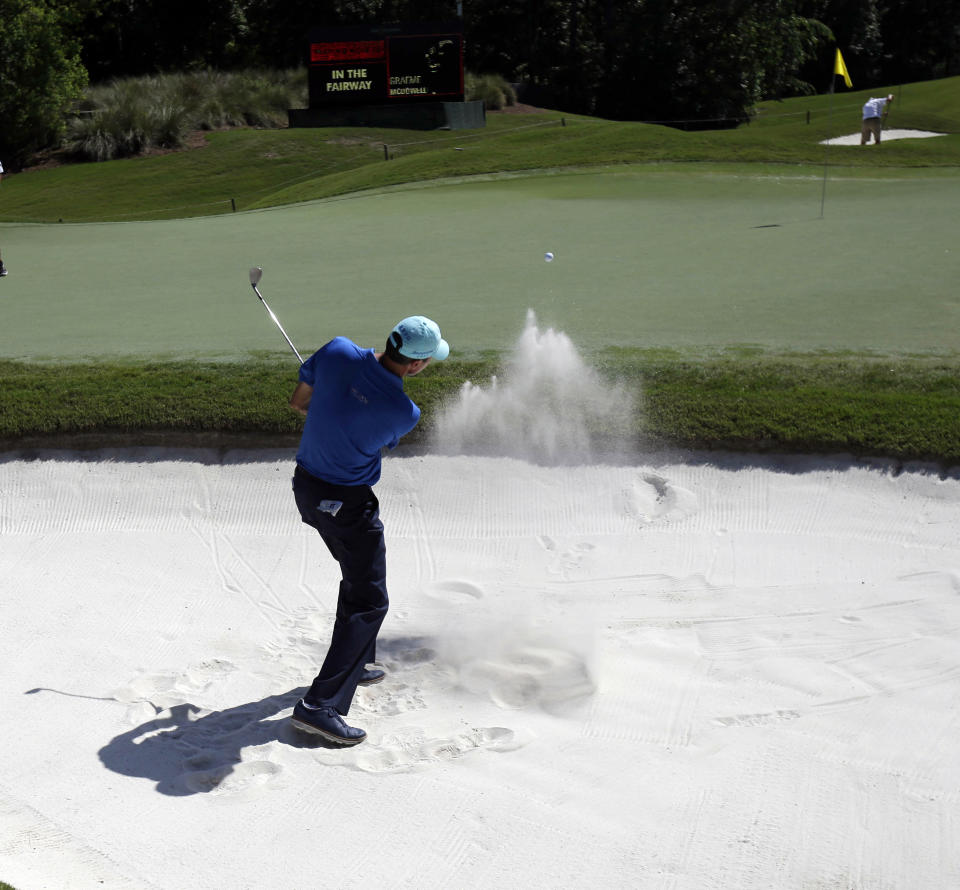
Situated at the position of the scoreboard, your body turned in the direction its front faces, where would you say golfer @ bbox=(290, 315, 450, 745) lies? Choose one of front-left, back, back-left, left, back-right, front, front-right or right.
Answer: front

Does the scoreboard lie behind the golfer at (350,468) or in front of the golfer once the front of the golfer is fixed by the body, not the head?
in front

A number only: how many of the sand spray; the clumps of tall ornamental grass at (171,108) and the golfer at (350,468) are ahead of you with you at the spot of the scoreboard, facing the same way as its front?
2

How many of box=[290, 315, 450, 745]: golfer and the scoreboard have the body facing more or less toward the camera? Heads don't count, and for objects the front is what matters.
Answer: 1

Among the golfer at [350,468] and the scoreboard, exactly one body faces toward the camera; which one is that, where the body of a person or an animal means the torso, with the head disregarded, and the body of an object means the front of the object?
the scoreboard

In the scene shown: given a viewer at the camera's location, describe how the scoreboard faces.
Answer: facing the viewer

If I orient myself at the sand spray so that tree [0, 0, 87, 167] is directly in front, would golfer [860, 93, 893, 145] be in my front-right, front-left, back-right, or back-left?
front-right

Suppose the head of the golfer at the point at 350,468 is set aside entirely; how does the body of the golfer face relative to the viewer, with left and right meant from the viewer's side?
facing away from the viewer and to the right of the viewer

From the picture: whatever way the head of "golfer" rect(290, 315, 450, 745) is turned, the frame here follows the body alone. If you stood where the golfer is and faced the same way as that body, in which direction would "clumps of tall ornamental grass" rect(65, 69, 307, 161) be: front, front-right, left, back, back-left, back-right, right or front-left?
front-left

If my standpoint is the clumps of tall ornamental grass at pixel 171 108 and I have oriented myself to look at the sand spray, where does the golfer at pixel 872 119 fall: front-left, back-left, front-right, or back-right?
front-left
